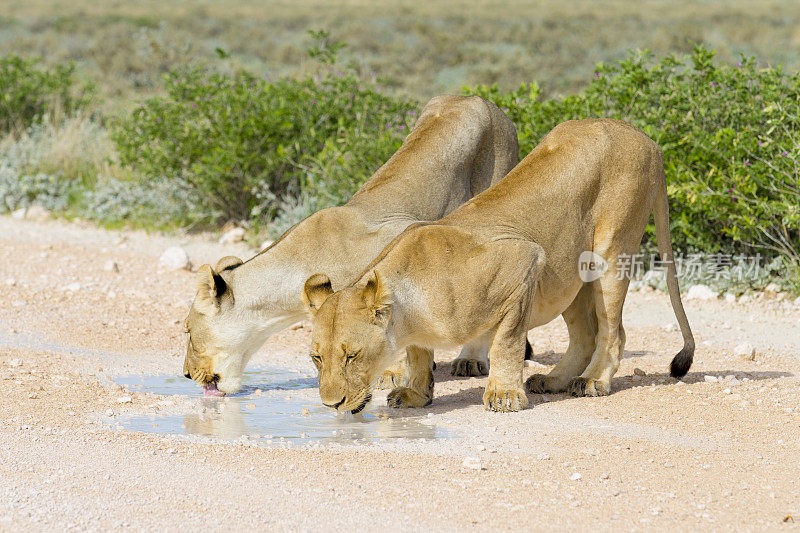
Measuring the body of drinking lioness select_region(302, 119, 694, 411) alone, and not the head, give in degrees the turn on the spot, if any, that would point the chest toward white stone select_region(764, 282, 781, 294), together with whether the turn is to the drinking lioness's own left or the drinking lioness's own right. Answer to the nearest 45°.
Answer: approximately 180°

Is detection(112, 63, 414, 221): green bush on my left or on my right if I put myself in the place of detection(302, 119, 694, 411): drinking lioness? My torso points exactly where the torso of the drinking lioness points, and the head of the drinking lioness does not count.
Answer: on my right

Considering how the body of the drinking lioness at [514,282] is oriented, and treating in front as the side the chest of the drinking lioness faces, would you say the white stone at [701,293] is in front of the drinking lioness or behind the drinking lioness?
behind

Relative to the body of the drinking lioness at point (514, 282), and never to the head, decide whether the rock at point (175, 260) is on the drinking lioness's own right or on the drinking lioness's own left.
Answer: on the drinking lioness's own right

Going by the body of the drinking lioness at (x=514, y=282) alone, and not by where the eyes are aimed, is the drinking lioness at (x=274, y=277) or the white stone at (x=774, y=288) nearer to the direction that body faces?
the drinking lioness

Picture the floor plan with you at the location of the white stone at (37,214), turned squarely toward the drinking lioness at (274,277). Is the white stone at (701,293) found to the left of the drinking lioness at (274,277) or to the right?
left

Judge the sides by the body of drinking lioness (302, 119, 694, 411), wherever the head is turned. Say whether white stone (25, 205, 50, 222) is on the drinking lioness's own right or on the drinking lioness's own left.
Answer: on the drinking lioness's own right

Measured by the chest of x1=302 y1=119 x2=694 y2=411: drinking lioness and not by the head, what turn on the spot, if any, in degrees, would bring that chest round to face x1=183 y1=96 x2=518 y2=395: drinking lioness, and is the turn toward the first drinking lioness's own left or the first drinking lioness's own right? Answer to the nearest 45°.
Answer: approximately 45° to the first drinking lioness's own right

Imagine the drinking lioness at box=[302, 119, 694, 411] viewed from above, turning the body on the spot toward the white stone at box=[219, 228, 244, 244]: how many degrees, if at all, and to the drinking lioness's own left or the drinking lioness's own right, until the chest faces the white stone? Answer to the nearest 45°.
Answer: approximately 90° to the drinking lioness's own right

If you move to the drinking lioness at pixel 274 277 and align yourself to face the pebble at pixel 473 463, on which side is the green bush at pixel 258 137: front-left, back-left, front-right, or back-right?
back-left

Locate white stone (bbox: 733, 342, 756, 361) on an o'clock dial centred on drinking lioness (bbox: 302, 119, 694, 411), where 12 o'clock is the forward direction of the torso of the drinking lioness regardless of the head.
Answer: The white stone is roughly at 6 o'clock from the drinking lioness.

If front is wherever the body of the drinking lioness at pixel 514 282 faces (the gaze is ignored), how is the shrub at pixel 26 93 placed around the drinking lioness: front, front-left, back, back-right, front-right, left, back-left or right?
right

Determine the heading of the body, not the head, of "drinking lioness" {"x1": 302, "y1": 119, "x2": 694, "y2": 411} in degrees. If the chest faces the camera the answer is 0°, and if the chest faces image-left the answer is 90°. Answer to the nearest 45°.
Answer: approximately 45°

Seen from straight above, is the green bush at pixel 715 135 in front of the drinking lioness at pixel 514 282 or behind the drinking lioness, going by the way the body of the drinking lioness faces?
behind

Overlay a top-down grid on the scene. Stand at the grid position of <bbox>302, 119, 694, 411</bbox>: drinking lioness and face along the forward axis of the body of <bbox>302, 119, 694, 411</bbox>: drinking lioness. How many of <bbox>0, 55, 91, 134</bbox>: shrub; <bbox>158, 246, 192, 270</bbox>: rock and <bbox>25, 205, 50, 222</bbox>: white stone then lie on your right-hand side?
3
